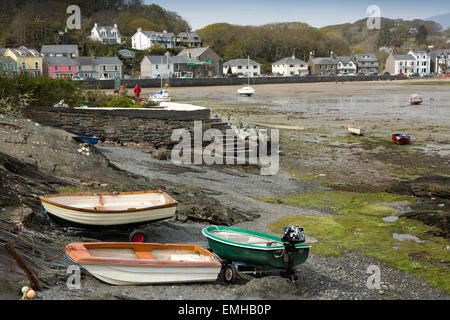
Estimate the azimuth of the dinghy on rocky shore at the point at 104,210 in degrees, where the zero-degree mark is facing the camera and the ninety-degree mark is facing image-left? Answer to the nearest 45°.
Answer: approximately 90°

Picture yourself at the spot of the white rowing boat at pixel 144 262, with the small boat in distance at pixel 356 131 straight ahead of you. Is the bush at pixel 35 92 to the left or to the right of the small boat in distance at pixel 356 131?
left

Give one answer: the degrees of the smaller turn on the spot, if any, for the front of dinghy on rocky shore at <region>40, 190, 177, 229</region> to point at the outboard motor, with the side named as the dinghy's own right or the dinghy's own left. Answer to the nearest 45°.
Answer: approximately 135° to the dinghy's own left

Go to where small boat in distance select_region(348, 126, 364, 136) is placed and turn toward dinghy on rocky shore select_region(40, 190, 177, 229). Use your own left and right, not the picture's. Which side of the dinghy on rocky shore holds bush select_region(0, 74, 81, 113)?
right

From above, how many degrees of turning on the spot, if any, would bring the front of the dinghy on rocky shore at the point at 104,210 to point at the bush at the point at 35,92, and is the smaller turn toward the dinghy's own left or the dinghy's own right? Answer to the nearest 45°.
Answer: approximately 90° to the dinghy's own right

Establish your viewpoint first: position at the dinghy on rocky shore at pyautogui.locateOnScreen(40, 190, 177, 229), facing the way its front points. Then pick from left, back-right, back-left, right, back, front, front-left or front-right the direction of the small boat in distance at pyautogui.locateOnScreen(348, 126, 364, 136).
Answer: back-right
